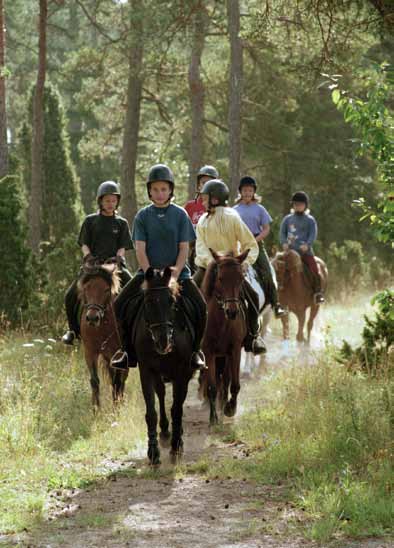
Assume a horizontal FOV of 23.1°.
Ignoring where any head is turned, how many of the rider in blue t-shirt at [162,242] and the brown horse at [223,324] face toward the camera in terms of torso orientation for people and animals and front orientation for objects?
2

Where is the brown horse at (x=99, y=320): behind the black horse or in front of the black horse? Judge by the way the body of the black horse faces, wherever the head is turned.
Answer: behind

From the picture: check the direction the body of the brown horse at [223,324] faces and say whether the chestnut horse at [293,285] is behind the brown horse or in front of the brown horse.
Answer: behind

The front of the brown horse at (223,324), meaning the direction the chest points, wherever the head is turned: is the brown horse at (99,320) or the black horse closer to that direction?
the black horse

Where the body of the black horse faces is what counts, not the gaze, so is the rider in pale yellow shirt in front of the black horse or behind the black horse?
behind

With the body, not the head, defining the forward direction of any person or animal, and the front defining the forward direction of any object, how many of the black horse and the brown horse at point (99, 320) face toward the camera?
2
